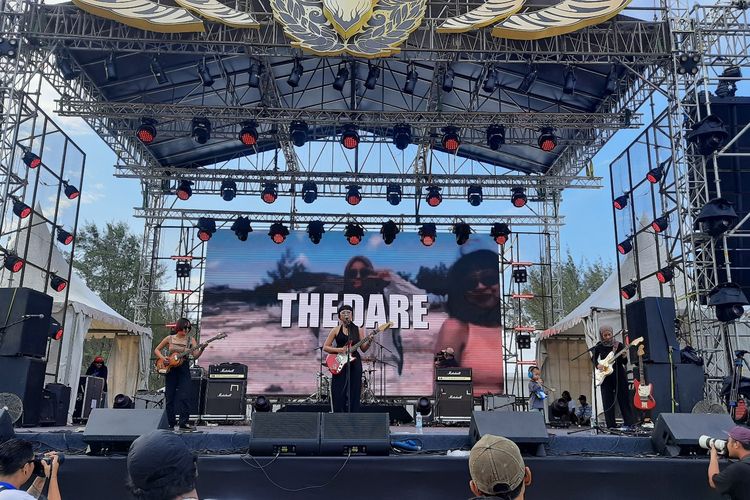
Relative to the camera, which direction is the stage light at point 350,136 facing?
toward the camera

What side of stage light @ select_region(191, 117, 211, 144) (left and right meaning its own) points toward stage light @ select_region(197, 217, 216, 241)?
back

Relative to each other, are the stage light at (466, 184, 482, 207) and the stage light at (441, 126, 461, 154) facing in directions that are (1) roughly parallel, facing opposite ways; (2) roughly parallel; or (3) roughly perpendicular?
roughly parallel

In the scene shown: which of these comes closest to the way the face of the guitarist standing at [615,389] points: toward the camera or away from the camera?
toward the camera

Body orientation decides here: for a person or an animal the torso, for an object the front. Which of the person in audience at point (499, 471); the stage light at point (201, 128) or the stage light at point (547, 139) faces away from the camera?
the person in audience

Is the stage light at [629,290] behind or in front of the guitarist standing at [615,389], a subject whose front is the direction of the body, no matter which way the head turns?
behind

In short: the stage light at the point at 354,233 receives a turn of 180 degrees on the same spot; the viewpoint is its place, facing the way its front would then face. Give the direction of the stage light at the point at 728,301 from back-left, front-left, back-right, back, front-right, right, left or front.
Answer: back-right

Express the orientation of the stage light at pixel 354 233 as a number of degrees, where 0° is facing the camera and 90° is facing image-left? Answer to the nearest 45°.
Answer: approximately 0°

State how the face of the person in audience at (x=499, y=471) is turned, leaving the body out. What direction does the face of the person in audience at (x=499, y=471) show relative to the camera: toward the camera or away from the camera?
away from the camera

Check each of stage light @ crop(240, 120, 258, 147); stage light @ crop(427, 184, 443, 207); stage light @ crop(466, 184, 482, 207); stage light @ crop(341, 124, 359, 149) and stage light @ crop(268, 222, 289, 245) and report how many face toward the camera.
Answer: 5

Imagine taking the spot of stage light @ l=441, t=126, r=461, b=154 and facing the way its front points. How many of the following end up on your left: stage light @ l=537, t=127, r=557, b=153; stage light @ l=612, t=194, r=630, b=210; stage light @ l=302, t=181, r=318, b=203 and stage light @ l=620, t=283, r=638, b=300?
3

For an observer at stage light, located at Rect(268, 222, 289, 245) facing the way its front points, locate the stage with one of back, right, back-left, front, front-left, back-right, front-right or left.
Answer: front

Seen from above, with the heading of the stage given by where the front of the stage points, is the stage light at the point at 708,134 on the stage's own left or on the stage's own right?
on the stage's own left

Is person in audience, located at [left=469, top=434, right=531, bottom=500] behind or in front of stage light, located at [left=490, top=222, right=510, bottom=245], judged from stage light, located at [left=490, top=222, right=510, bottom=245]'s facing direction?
in front

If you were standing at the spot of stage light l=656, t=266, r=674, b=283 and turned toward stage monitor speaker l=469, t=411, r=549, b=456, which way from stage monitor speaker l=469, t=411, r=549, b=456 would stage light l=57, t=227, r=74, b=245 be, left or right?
right

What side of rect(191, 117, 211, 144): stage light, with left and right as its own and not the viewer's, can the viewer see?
front

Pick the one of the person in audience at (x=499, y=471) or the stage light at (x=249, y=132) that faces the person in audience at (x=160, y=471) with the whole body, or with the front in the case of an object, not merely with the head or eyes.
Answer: the stage light

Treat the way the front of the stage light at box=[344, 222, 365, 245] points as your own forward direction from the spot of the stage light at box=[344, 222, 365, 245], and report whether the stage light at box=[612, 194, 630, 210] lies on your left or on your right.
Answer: on your left

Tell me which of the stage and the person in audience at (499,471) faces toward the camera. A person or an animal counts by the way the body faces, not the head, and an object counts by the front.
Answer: the stage
